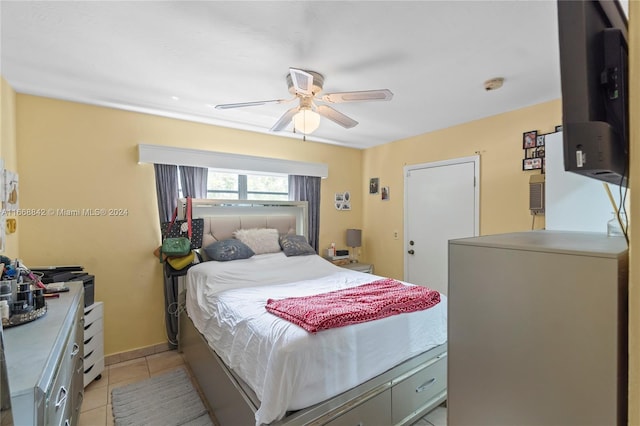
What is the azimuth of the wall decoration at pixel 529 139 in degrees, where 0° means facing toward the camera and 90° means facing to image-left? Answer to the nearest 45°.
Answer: approximately 45°

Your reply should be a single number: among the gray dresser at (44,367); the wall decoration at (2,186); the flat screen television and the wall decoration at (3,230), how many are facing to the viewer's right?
3

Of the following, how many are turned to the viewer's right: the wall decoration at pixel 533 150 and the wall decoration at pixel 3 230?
1

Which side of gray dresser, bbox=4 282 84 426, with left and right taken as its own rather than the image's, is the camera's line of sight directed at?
right

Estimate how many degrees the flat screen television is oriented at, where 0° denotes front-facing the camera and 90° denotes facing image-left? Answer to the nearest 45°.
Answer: approximately 135°

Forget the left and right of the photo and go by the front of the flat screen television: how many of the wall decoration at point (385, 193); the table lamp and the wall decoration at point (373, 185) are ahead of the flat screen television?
3

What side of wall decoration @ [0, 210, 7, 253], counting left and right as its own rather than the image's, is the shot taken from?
right

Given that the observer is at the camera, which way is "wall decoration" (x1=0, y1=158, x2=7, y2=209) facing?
facing to the right of the viewer
